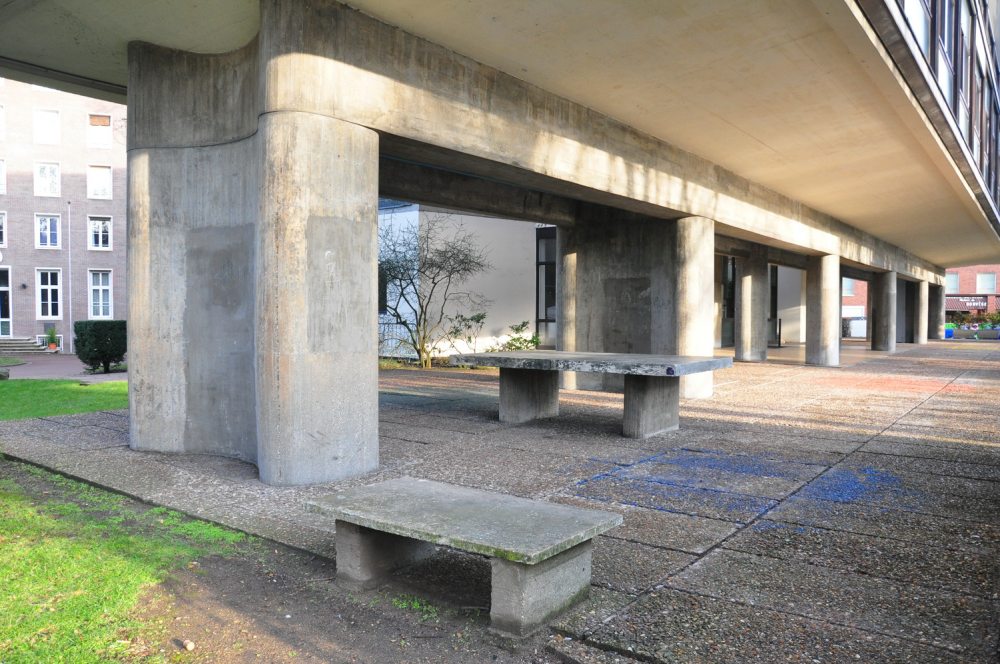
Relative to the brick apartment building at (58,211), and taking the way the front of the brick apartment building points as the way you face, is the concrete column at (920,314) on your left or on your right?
on your left

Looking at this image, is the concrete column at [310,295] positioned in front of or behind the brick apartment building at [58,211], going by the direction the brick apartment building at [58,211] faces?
in front

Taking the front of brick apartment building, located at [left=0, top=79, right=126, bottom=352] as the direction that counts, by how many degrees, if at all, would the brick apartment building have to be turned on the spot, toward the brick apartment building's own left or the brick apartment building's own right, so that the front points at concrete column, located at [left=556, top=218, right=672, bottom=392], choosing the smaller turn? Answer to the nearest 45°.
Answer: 0° — it already faces it

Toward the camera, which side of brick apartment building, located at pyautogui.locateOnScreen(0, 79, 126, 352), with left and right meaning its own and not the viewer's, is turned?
front

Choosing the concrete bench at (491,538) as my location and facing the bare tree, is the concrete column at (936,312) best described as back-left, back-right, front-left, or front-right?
front-right

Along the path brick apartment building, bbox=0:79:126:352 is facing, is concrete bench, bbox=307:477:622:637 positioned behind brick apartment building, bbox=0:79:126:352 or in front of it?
in front

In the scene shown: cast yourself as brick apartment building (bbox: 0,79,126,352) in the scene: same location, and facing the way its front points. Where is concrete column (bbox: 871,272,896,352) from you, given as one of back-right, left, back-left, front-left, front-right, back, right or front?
front-left

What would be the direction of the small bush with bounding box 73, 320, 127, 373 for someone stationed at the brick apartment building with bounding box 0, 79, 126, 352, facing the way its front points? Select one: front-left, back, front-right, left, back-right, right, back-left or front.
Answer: front

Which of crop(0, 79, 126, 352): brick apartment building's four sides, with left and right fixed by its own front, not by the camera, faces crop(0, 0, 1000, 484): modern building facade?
front
